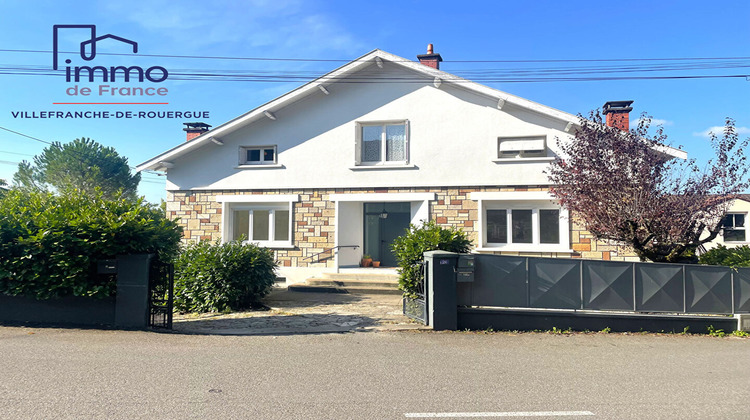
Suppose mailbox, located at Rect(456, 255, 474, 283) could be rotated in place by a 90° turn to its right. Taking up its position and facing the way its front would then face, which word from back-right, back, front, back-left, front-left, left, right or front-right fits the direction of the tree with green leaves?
front-right

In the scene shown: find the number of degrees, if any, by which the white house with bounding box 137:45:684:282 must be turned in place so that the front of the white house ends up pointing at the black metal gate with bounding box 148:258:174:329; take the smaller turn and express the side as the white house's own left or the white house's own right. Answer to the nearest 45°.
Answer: approximately 45° to the white house's own right

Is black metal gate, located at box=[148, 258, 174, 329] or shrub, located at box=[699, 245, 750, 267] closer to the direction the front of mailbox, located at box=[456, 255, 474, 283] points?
the black metal gate

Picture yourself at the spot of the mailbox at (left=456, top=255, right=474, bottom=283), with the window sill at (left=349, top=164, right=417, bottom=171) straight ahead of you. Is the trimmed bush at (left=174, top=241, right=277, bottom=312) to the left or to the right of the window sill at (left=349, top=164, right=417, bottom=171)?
left

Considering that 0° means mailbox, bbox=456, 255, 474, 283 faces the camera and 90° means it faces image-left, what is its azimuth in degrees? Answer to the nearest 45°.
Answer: approximately 0°

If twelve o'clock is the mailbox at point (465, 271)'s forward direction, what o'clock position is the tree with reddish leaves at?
The tree with reddish leaves is roughly at 8 o'clock from the mailbox.

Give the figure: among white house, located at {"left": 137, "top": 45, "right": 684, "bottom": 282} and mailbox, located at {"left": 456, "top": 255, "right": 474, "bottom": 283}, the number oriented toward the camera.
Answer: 2

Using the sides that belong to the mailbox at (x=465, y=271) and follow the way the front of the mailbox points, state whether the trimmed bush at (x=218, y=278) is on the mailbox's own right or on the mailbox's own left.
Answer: on the mailbox's own right

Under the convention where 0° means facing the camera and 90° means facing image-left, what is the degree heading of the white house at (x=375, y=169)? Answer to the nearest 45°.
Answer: approximately 0°
